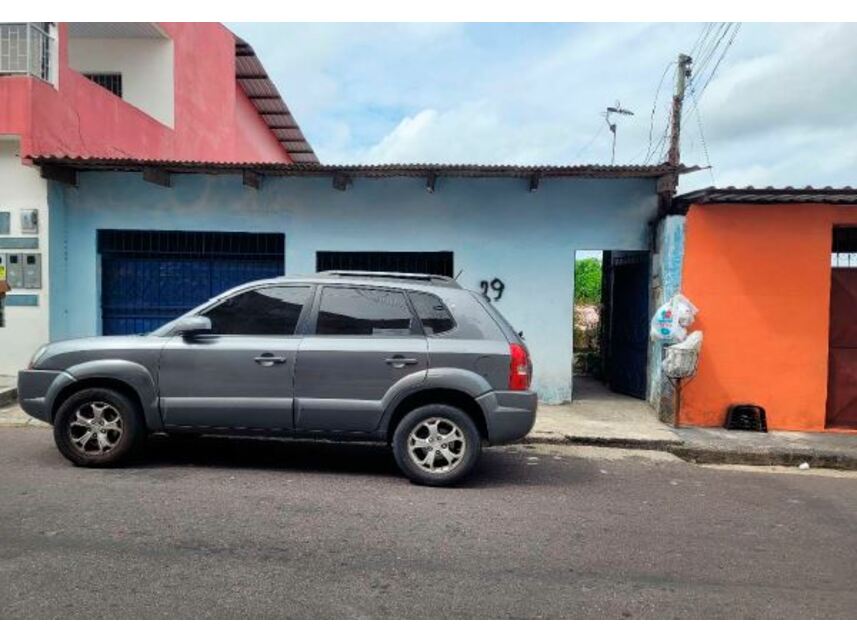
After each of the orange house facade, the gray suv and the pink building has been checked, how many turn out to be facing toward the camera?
2

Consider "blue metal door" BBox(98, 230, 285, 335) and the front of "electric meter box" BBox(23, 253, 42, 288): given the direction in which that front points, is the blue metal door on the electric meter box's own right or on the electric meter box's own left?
on the electric meter box's own left

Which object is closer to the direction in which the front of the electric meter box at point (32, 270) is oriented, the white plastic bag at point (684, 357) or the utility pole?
the white plastic bag

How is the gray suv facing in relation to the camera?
to the viewer's left

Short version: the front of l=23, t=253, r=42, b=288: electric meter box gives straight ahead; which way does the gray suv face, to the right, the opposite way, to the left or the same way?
to the right

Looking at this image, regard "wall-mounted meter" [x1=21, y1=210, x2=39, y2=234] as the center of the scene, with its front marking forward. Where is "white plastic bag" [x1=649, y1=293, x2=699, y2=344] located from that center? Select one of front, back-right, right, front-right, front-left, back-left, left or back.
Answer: front-left

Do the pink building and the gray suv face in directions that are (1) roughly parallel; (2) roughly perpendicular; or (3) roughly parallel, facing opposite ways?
roughly perpendicular

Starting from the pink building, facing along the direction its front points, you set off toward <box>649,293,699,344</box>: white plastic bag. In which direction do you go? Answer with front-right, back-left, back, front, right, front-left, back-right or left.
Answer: front-left

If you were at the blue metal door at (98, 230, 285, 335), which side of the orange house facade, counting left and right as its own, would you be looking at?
right
